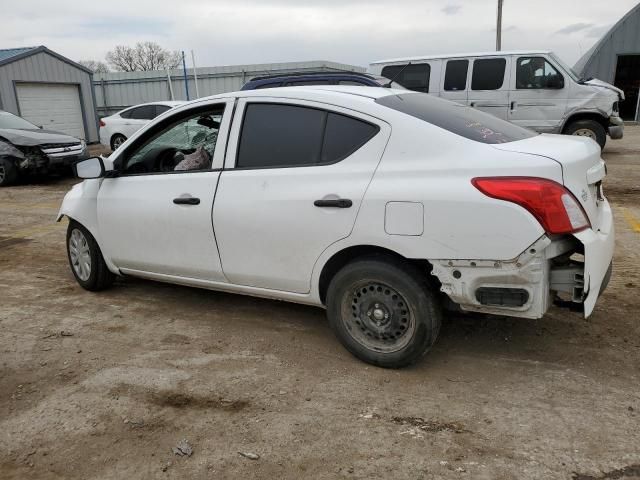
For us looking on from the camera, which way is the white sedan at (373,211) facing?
facing away from the viewer and to the left of the viewer

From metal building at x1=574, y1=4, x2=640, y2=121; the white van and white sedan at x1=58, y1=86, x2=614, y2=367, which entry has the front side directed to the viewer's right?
the white van

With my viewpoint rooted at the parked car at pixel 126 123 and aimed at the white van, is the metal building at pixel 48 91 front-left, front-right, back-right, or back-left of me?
back-left

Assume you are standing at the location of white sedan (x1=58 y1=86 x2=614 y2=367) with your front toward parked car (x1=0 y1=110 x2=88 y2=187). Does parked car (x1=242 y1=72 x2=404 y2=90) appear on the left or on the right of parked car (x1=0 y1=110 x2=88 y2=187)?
right

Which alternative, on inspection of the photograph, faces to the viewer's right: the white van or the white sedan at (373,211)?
the white van

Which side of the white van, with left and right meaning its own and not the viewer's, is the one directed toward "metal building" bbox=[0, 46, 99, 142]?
back

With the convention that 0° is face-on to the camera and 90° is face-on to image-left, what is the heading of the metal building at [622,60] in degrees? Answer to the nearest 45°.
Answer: approximately 0°

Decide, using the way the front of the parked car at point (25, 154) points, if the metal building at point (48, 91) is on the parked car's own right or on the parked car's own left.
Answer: on the parked car's own left

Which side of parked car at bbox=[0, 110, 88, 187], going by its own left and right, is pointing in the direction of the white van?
front

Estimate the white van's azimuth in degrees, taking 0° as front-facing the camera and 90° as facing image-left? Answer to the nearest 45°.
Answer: approximately 270°

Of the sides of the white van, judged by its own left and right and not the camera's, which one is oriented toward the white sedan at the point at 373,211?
right

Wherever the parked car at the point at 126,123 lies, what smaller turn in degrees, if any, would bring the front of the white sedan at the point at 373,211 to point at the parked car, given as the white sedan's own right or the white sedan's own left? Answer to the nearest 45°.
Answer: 0° — it already faces it
